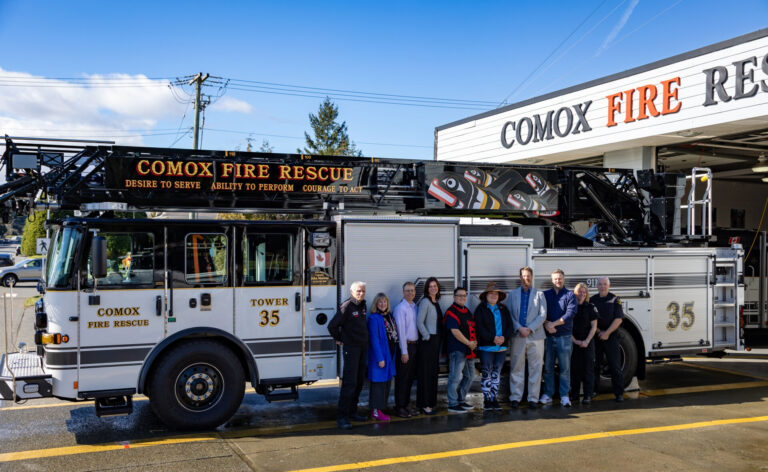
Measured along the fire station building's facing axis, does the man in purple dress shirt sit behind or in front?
in front

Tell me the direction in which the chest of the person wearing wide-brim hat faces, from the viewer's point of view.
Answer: toward the camera

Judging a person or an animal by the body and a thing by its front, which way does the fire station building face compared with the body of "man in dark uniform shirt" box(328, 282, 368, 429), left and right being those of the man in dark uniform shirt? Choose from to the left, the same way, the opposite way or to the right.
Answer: to the right

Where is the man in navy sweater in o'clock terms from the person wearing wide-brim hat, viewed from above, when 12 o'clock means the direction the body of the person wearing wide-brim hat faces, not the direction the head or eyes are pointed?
The man in navy sweater is roughly at 8 o'clock from the person wearing wide-brim hat.

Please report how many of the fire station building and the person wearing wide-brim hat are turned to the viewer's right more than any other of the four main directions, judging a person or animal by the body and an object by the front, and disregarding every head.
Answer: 0

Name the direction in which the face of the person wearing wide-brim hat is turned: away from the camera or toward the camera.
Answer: toward the camera

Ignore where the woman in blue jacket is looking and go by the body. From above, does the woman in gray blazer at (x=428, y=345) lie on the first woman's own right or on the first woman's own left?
on the first woman's own left

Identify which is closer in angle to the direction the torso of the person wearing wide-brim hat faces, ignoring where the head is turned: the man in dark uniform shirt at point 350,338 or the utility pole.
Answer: the man in dark uniform shirt

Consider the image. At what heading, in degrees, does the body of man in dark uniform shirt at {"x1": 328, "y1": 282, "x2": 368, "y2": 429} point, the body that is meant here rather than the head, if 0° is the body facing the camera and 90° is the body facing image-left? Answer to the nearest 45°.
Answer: approximately 315°

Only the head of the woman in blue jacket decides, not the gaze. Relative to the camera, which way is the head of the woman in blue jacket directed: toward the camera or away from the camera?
toward the camera

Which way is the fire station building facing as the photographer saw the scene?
facing the viewer and to the left of the viewer

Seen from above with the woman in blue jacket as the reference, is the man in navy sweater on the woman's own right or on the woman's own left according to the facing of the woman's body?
on the woman's own left
